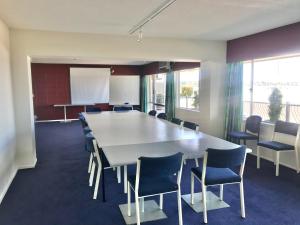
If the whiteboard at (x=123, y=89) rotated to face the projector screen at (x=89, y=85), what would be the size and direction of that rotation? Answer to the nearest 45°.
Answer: approximately 90° to its right

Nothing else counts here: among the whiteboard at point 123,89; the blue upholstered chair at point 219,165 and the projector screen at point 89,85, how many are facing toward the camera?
2

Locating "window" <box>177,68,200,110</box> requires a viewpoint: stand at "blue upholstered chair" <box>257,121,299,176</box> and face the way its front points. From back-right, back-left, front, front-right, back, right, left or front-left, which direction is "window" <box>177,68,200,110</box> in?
right

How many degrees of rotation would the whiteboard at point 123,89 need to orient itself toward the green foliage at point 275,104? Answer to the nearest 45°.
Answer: approximately 45° to its left

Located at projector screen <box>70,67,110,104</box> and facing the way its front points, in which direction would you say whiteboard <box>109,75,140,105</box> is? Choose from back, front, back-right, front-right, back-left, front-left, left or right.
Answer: left

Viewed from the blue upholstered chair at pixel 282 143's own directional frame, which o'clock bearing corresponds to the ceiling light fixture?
The ceiling light fixture is roughly at 12 o'clock from the blue upholstered chair.

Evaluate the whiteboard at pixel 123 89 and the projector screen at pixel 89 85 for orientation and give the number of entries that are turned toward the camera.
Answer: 2

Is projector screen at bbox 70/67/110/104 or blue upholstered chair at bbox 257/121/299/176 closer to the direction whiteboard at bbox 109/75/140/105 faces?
the blue upholstered chair

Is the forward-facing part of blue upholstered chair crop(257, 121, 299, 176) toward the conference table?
yes

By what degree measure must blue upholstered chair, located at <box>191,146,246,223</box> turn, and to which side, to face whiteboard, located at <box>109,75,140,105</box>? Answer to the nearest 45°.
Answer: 0° — it already faces it

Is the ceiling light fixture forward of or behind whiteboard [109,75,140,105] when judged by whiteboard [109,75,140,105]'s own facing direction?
forward

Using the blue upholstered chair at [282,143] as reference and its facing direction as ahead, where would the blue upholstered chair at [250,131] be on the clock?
the blue upholstered chair at [250,131] is roughly at 3 o'clock from the blue upholstered chair at [282,143].

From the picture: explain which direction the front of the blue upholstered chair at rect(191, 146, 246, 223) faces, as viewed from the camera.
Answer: facing away from the viewer and to the left of the viewer

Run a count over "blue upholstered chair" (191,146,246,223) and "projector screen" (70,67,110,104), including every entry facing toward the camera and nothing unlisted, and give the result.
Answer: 1

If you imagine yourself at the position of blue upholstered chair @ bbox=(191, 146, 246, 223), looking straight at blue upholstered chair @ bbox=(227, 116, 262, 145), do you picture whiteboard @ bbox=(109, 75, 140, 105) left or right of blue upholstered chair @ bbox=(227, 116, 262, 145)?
left

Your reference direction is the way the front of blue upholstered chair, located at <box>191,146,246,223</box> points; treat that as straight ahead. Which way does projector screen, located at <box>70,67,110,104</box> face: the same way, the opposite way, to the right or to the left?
the opposite way

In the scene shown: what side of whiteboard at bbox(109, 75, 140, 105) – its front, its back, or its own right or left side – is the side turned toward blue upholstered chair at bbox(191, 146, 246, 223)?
front
